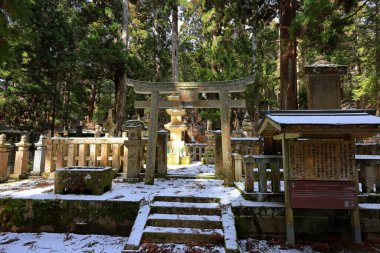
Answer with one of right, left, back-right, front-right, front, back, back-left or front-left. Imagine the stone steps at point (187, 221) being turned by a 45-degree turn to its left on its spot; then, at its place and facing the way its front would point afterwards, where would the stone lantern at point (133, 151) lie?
back

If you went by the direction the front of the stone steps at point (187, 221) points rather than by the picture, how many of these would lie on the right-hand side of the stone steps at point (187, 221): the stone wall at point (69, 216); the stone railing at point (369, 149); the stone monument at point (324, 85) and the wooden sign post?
1

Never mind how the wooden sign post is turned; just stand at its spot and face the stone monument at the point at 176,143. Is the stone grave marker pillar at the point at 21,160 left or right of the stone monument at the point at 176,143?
left

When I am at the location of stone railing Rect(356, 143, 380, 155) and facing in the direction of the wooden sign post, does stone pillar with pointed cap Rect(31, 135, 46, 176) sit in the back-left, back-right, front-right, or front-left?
front-right

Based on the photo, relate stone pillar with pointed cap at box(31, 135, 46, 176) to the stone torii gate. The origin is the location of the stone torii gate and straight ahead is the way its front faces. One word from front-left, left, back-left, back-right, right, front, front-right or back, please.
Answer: right

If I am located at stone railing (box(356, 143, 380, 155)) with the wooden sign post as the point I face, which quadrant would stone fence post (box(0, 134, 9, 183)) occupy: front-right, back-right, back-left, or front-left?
front-right

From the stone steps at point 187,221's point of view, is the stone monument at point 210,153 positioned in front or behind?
behind

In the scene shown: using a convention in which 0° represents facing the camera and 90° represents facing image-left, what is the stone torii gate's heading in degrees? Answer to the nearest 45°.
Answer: approximately 0°

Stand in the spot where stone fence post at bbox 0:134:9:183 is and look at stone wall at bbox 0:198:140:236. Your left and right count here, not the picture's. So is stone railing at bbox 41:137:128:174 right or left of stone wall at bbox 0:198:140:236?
left

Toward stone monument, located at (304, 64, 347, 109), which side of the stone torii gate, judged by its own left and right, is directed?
left

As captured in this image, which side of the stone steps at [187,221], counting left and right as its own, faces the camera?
front

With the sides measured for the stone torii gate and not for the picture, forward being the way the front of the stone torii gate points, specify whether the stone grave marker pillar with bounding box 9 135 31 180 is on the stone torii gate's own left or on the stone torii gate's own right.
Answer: on the stone torii gate's own right

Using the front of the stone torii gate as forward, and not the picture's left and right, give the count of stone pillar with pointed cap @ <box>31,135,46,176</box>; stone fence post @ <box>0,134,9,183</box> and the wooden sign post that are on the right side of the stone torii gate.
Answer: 2

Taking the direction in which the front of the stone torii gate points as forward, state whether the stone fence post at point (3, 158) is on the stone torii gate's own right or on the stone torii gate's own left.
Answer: on the stone torii gate's own right

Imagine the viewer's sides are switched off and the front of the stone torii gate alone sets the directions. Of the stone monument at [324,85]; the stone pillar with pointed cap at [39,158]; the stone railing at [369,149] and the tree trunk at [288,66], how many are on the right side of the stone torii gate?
1

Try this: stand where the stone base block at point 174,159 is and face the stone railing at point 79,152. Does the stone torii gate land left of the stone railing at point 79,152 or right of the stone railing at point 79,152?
left
